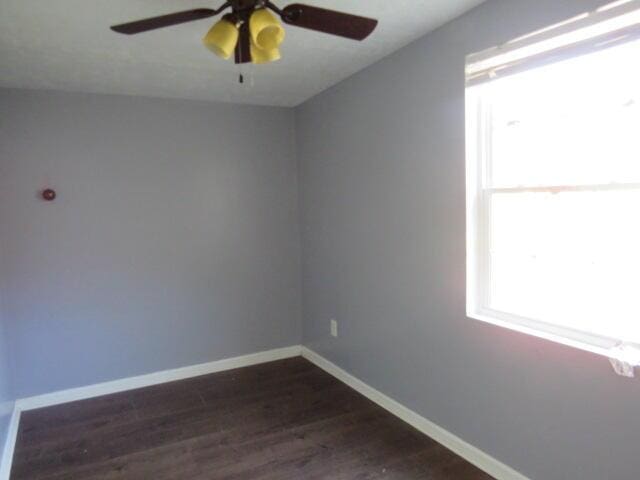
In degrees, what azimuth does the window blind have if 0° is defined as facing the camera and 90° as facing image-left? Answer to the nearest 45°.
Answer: approximately 45°

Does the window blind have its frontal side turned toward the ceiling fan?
yes
